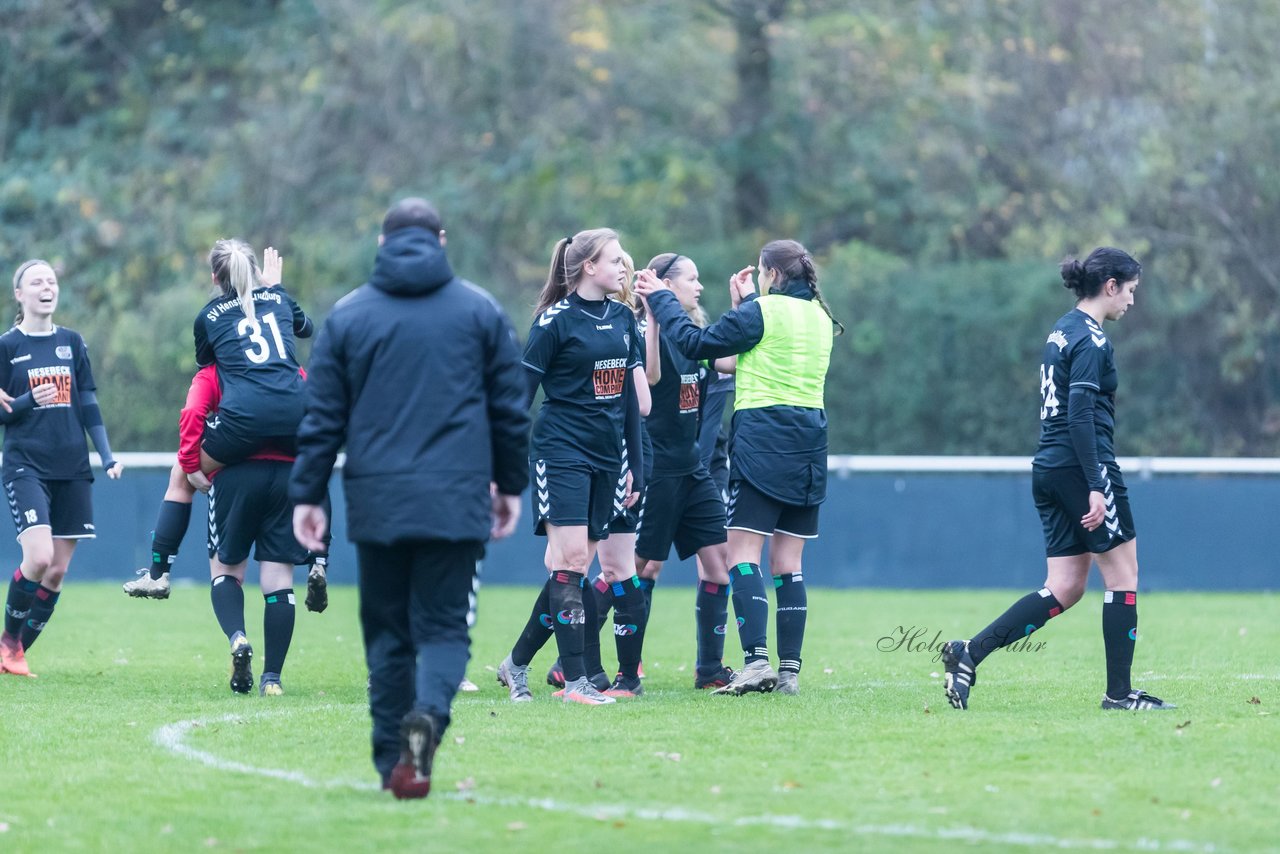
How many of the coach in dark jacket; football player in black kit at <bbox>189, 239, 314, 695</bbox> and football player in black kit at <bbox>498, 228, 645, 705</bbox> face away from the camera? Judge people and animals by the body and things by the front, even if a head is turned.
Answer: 2

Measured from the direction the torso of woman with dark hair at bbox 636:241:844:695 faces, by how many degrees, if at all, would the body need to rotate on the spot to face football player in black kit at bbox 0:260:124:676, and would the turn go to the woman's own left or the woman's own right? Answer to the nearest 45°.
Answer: approximately 45° to the woman's own left

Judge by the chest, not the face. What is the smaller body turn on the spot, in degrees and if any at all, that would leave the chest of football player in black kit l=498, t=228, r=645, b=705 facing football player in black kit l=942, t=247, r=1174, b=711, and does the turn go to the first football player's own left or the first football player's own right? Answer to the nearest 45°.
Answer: approximately 45° to the first football player's own left

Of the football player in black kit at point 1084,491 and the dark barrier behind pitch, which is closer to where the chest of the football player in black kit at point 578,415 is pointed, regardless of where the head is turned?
the football player in black kit

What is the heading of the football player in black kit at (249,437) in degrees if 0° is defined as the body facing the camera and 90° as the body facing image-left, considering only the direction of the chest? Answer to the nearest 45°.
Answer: approximately 180°

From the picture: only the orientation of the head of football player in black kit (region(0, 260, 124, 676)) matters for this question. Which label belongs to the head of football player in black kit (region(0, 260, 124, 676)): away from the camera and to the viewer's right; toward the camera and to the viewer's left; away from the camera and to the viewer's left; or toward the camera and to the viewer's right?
toward the camera and to the viewer's right

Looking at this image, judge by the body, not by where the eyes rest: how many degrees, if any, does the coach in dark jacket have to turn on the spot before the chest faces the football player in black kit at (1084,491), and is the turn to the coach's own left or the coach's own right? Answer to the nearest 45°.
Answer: approximately 45° to the coach's own right

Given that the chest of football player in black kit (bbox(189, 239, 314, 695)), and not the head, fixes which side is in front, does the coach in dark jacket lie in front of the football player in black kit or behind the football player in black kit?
behind

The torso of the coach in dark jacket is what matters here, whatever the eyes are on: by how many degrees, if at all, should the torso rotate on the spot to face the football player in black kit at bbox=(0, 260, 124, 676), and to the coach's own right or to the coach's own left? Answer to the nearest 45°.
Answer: approximately 45° to the coach's own left

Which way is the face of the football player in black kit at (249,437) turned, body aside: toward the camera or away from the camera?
away from the camera

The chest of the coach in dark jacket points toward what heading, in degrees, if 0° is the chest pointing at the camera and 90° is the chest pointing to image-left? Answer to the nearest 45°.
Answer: approximately 180°

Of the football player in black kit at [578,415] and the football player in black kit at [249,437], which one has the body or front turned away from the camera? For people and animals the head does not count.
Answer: the football player in black kit at [249,437]

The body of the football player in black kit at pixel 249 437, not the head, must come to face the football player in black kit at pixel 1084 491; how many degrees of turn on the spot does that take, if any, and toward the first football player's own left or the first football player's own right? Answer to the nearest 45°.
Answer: approximately 135° to the first football player's own right

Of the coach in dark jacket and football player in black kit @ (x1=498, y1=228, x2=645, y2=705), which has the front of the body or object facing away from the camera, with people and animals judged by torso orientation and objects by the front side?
the coach in dark jacket

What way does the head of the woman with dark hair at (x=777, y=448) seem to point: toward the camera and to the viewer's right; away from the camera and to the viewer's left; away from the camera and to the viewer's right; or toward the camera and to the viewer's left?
away from the camera and to the viewer's left

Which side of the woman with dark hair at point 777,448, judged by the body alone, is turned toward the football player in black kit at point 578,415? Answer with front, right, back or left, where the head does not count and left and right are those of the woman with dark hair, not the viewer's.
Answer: left

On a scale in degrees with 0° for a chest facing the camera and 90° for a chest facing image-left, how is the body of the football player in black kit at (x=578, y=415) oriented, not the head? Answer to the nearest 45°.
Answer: approximately 315°
